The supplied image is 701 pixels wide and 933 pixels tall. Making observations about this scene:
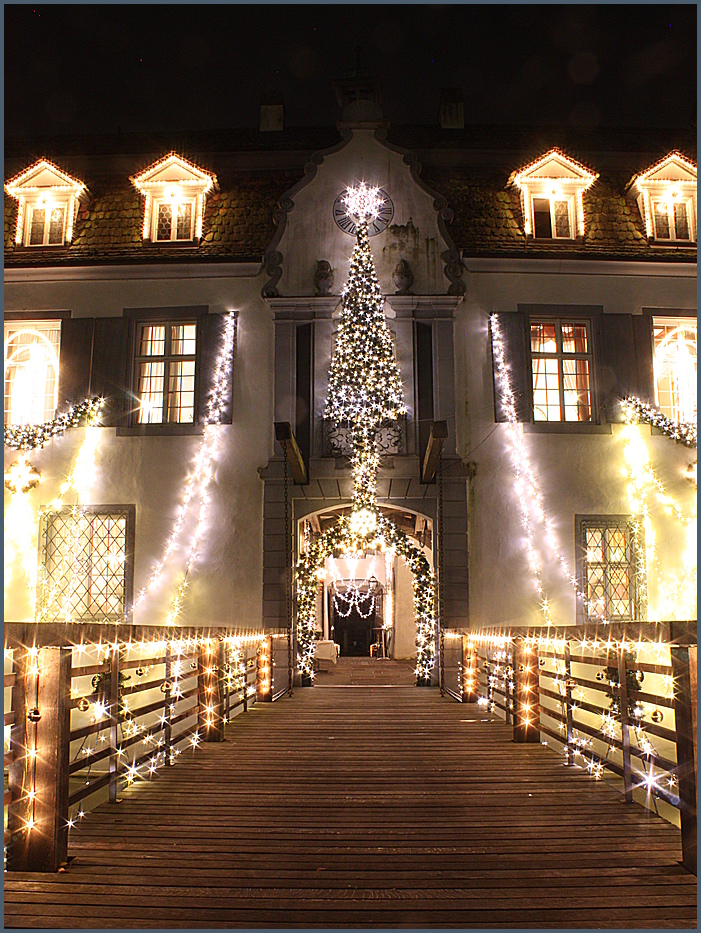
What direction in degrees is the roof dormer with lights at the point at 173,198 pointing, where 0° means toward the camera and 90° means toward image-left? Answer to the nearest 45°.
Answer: approximately 0°

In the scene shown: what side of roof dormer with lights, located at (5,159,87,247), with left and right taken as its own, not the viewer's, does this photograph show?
front

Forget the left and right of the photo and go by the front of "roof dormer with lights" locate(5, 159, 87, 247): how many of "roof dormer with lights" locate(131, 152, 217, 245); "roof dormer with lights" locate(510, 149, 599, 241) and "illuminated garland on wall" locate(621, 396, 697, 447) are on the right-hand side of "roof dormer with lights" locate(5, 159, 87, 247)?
0

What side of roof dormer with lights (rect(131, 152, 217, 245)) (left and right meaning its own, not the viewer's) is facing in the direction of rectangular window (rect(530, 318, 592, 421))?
left

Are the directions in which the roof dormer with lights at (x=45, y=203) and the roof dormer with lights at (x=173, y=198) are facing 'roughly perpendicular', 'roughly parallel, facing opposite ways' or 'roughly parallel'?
roughly parallel

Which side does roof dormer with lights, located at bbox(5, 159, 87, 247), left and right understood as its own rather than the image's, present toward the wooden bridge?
front

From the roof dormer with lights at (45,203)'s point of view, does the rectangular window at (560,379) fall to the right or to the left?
on its left

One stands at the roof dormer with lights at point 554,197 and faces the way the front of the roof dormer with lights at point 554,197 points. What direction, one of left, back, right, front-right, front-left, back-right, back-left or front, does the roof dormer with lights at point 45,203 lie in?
right

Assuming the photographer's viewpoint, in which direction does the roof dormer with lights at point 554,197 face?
facing the viewer

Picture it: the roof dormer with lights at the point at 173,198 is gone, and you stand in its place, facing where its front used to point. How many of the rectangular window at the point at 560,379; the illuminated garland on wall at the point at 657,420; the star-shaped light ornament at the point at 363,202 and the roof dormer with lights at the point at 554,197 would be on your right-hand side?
0

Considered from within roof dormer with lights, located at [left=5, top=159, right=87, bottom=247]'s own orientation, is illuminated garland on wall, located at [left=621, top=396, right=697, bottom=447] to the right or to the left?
on its left

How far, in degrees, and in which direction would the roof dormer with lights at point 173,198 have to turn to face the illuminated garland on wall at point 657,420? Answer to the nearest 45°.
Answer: approximately 90° to its left

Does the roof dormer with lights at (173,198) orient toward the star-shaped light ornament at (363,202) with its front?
no

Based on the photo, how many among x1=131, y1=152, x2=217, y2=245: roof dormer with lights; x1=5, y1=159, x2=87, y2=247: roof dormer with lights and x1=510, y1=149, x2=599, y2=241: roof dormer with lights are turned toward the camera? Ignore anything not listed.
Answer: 3
